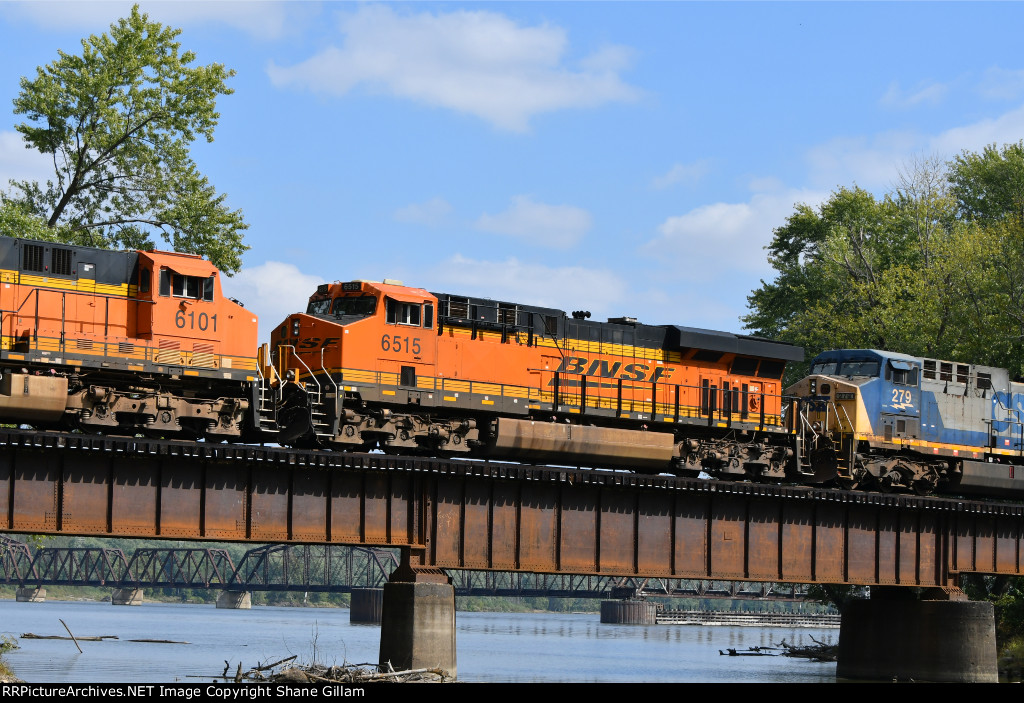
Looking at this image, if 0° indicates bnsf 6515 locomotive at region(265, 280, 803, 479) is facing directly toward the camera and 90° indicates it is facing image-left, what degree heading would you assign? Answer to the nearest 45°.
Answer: approximately 45°

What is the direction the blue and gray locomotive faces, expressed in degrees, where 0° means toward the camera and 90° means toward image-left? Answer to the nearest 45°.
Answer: approximately 45°

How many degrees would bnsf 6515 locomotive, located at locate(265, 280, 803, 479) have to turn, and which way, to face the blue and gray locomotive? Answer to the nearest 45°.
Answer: approximately 180°

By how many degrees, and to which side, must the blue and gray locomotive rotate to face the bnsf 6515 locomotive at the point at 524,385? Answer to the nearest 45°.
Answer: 0° — it already faces it

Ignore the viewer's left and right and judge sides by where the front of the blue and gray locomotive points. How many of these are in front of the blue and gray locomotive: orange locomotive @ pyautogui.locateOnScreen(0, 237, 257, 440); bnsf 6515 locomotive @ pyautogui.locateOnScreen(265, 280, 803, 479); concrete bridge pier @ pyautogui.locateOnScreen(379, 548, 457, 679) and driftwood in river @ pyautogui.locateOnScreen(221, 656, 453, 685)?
4

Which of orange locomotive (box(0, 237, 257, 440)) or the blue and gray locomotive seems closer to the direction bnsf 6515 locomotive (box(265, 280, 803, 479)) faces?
the orange locomotive
